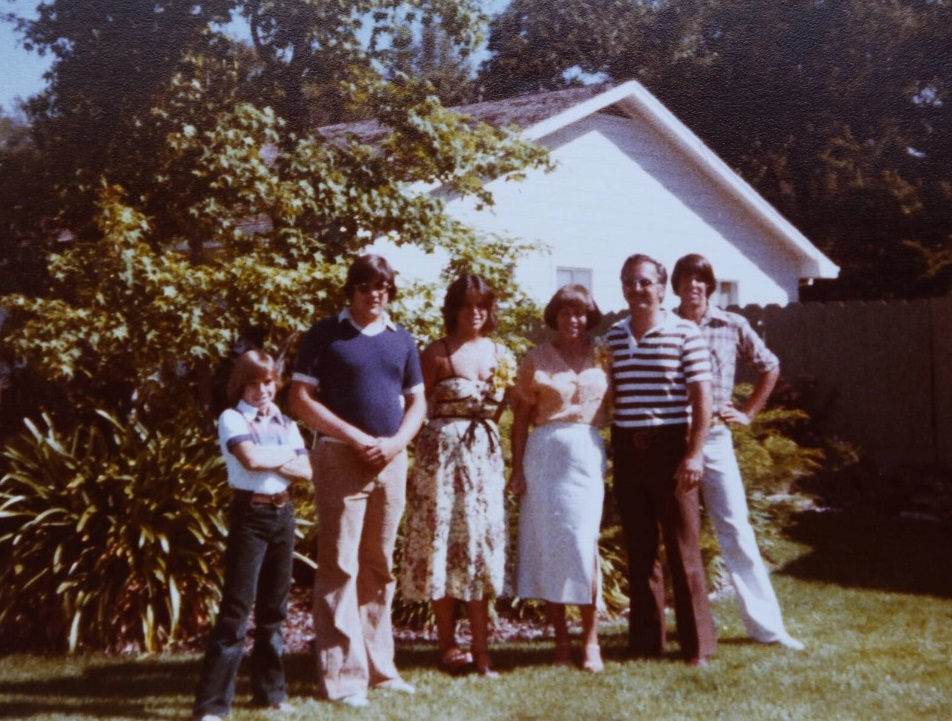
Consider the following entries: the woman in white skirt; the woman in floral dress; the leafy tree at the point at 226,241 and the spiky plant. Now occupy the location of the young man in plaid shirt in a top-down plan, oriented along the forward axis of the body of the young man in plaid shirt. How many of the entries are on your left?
0

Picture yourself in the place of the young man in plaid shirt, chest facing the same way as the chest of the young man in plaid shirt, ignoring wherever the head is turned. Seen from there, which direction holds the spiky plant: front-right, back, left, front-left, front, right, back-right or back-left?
right

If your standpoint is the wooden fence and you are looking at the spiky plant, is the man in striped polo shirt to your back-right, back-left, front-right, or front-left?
front-left

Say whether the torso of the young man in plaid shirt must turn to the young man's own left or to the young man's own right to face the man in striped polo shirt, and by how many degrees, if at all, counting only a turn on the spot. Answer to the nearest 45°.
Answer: approximately 45° to the young man's own right

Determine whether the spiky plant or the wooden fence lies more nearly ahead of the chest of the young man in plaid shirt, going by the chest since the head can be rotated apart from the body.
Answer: the spiky plant

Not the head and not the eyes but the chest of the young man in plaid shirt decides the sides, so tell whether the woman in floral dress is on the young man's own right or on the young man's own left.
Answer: on the young man's own right

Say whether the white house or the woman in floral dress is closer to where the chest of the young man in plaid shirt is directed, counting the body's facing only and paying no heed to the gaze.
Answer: the woman in floral dress

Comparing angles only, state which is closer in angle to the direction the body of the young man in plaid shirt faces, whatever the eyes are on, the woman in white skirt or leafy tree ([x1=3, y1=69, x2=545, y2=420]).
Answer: the woman in white skirt

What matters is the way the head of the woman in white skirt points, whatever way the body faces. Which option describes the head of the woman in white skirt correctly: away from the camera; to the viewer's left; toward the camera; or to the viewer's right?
toward the camera

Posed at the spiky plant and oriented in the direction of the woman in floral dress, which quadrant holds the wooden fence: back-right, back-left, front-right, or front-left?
front-left

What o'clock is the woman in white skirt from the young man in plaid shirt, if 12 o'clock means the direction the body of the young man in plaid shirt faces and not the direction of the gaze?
The woman in white skirt is roughly at 2 o'clock from the young man in plaid shirt.

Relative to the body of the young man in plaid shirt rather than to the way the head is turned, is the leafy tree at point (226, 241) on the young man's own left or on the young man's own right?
on the young man's own right

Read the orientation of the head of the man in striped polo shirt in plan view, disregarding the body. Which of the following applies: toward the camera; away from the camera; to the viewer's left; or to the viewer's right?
toward the camera

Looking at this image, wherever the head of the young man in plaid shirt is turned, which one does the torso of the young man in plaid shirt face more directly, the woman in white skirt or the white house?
the woman in white skirt

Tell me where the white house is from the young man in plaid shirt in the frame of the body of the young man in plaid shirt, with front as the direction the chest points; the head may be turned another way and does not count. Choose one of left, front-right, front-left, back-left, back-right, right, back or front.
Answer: back

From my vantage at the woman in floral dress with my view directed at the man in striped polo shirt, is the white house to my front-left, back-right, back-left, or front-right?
front-left

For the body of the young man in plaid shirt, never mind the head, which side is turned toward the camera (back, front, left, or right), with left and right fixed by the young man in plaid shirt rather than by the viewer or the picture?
front
